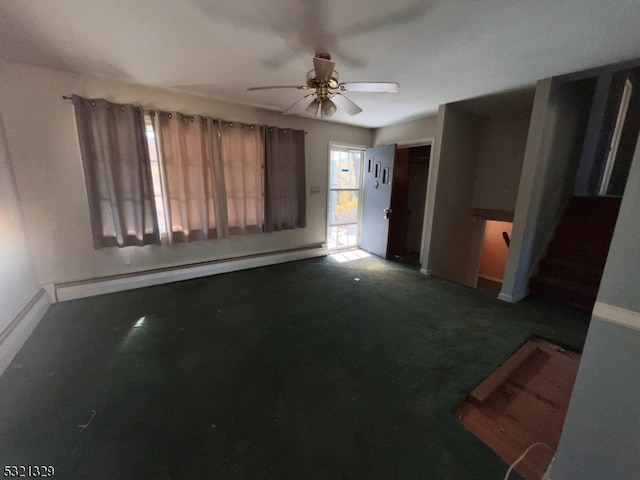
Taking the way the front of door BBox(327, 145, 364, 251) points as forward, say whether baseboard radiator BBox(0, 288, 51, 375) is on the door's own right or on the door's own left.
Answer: on the door's own right

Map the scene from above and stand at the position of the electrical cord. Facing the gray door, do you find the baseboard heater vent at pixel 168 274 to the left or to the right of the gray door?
left

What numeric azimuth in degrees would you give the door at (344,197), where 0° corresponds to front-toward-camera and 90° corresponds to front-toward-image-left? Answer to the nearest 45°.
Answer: approximately 315°

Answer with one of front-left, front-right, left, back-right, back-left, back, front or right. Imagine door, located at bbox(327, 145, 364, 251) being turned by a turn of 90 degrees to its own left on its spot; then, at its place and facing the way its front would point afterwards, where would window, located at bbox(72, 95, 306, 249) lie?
back

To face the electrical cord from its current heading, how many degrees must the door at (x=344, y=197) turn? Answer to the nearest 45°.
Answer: approximately 45° to its right

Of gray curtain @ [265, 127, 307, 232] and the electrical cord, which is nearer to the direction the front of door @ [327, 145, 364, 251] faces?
the electrical cord

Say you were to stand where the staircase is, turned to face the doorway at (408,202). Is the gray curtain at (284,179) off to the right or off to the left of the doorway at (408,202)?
left

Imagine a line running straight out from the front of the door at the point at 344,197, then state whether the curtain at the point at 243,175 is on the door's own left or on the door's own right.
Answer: on the door's own right

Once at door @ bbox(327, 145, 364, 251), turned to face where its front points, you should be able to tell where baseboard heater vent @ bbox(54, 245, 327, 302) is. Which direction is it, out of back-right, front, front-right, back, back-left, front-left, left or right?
right

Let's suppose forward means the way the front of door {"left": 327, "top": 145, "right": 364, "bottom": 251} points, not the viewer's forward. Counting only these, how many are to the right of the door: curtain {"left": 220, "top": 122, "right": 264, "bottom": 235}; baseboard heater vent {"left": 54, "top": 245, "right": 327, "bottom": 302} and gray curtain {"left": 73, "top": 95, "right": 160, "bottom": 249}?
3

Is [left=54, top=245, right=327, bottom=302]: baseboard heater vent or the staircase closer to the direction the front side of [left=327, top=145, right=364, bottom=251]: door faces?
the staircase

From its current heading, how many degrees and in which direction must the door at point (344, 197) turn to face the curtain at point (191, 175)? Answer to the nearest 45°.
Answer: approximately 90° to its right
